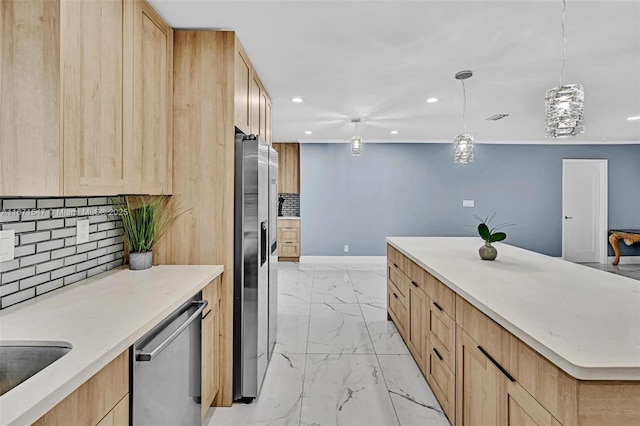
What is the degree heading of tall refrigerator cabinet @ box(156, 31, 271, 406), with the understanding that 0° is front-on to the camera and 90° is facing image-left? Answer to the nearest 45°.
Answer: approximately 270°

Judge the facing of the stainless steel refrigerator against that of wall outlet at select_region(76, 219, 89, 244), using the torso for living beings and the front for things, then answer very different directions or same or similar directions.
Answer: same or similar directions

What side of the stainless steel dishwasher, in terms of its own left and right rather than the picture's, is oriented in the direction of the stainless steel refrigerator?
left

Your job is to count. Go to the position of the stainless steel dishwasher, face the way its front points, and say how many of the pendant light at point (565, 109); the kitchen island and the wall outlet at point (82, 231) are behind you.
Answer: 1

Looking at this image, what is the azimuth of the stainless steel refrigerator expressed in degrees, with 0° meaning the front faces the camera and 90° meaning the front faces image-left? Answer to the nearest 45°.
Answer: approximately 270°

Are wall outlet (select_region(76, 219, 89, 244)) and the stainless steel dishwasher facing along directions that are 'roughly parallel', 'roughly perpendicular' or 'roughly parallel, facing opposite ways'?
roughly parallel

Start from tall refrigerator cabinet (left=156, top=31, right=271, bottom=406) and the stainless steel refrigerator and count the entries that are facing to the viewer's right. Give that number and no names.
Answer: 2

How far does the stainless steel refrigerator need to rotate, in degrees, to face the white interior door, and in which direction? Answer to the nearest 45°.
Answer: approximately 45° to its left

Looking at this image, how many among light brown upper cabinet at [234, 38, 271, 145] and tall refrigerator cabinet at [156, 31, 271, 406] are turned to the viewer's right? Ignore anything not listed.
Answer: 2

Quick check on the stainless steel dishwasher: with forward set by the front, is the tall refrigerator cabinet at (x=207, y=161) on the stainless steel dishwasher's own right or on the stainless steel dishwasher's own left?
on the stainless steel dishwasher's own left

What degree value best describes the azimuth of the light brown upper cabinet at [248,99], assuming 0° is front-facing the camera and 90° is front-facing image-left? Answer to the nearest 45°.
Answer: approximately 270°

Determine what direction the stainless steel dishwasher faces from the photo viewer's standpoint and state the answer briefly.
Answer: facing the viewer and to the right of the viewer

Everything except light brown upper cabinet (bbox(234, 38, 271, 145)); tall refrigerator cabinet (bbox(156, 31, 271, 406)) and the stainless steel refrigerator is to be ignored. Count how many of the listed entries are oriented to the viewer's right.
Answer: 3
